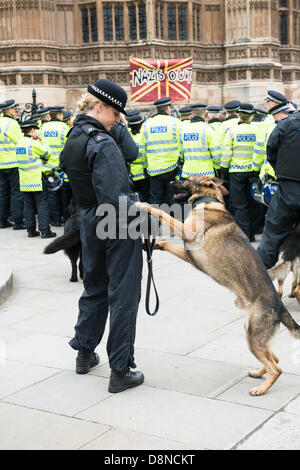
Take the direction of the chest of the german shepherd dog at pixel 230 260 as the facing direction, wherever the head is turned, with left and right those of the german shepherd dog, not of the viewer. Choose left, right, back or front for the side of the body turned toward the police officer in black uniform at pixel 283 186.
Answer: right

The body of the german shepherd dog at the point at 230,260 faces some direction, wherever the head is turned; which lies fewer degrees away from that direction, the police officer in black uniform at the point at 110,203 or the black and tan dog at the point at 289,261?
the police officer in black uniform

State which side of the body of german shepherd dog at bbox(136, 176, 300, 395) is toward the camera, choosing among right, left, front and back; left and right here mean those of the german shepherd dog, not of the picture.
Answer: left

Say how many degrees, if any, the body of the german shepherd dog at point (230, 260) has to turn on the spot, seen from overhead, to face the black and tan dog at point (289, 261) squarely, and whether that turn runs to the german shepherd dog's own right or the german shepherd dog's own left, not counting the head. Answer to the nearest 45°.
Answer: approximately 90° to the german shepherd dog's own right

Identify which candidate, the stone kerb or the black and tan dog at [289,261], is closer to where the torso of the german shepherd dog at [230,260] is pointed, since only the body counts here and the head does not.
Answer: the stone kerb

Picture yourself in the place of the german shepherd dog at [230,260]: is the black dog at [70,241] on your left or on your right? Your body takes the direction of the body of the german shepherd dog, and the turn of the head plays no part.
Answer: on your right
